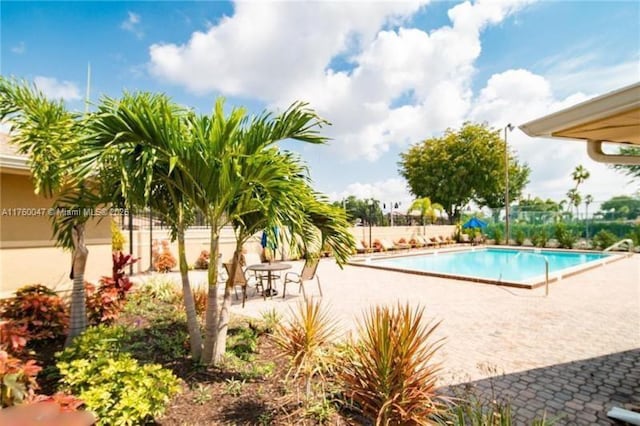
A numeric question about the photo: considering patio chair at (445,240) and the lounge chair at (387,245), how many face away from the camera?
0

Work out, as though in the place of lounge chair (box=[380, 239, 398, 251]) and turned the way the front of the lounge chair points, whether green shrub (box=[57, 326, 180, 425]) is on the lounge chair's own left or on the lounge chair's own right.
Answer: on the lounge chair's own right

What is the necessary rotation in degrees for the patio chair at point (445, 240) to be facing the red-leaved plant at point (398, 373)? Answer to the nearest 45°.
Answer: approximately 45° to its right

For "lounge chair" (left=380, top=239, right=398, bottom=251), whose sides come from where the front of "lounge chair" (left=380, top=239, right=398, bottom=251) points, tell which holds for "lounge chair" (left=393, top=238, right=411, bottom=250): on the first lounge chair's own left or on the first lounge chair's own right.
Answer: on the first lounge chair's own left

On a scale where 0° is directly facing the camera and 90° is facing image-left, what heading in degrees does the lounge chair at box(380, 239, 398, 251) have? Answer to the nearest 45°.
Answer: approximately 315°

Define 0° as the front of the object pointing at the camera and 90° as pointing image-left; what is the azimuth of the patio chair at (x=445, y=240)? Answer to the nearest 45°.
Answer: approximately 315°

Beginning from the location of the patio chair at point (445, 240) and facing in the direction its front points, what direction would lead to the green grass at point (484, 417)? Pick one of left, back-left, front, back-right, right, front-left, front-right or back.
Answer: front-right

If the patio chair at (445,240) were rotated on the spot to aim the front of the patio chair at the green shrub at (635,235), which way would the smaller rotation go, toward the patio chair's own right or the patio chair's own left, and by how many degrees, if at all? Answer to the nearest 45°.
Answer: approximately 45° to the patio chair's own left

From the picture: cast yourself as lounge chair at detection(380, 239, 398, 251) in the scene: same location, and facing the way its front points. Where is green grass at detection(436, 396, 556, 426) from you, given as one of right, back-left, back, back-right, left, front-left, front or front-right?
front-right

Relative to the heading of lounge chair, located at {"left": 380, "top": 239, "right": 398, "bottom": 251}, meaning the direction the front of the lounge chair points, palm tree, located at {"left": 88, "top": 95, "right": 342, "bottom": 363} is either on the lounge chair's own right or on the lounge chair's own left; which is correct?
on the lounge chair's own right

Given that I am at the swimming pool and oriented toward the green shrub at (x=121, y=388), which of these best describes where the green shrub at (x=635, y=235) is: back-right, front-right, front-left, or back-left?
back-left

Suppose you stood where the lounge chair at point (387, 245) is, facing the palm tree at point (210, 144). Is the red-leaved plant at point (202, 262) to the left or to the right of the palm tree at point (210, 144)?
right

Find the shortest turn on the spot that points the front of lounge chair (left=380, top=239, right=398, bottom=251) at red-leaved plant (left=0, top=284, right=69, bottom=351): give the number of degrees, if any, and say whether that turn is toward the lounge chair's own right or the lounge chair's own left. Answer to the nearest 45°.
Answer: approximately 45° to the lounge chair's own right
